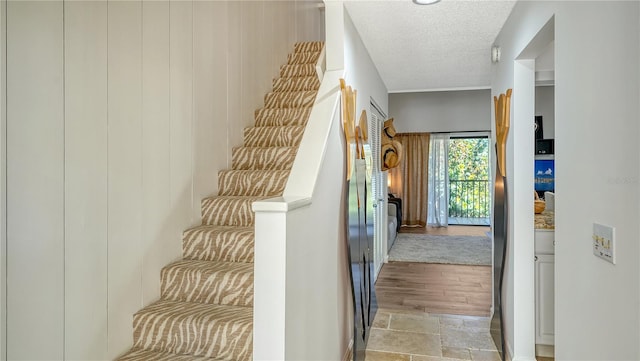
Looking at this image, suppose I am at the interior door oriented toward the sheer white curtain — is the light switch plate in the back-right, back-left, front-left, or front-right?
back-right

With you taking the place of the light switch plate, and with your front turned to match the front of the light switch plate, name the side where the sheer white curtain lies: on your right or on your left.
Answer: on your right

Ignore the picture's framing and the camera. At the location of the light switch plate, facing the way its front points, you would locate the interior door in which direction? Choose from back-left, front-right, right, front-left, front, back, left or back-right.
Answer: right

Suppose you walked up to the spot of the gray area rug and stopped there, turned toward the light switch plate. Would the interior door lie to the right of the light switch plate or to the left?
right

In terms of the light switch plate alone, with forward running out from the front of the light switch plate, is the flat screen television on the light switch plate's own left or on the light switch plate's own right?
on the light switch plate's own right

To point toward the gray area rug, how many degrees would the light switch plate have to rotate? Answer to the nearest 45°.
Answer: approximately 90° to its right

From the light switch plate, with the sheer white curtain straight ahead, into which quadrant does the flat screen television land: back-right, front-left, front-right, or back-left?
front-right

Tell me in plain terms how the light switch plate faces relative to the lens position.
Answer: facing the viewer and to the left of the viewer
